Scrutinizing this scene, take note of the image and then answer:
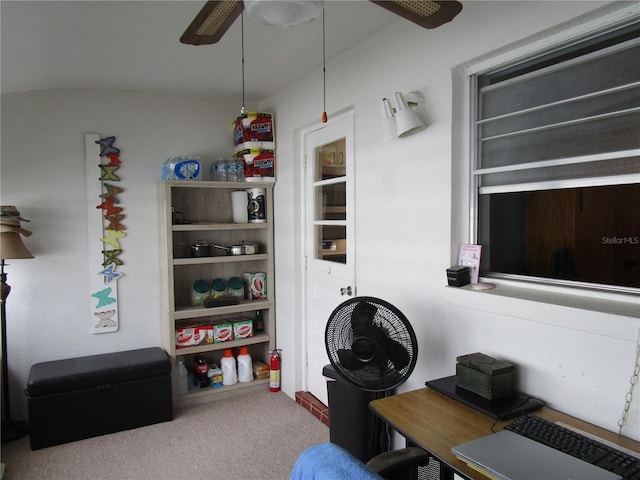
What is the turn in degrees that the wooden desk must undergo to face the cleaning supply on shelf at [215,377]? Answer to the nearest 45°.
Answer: approximately 90° to its right

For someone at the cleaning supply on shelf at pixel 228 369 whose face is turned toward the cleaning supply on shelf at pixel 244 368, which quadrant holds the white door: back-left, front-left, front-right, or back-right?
front-right

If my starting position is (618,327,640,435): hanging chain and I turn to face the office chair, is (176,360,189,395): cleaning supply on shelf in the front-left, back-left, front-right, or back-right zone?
front-right

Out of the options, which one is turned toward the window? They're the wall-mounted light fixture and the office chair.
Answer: the office chair

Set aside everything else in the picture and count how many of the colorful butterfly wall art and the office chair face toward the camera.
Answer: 1

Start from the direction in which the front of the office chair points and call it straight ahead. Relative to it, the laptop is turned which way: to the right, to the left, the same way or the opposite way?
the opposite way

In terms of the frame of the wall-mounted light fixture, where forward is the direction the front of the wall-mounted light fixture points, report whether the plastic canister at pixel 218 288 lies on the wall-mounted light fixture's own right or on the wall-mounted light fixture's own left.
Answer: on the wall-mounted light fixture's own right

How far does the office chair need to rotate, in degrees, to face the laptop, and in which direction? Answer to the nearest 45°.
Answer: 0° — it already faces it

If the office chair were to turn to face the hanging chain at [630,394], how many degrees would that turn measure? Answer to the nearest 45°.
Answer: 0° — it already faces it

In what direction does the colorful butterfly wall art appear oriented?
toward the camera

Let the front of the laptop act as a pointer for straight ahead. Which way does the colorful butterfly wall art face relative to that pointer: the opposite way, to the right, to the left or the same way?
to the left

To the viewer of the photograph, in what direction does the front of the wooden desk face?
facing the viewer and to the left of the viewer

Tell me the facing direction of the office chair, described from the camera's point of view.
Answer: facing away from the viewer and to the right of the viewer

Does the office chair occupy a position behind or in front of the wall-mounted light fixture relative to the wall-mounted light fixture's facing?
in front

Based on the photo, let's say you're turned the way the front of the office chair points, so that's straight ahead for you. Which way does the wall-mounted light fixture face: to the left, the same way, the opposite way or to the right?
the opposite way
